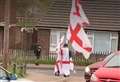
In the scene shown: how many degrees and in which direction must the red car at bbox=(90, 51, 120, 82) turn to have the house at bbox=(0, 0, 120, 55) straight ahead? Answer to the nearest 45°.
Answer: approximately 135° to its right

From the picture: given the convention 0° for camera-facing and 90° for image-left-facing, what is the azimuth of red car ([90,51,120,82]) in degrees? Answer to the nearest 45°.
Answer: approximately 45°
